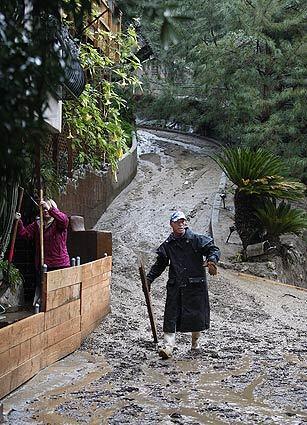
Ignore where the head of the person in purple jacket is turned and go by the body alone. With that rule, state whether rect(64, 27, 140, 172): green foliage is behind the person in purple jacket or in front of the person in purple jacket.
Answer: behind

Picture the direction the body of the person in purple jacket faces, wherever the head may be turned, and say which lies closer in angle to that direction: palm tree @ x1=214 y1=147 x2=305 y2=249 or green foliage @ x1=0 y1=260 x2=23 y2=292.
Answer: the green foliage

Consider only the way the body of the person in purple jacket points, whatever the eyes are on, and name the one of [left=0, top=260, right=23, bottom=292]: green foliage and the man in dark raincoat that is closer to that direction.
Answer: the green foliage

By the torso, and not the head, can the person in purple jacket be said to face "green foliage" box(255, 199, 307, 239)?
no

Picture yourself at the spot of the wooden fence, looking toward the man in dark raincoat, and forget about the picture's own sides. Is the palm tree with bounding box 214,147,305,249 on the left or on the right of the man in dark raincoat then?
left

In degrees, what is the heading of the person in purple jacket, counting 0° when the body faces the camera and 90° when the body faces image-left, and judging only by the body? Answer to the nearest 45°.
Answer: approximately 45°

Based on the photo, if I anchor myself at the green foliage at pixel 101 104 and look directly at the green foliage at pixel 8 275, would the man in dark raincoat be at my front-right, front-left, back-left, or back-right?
front-left

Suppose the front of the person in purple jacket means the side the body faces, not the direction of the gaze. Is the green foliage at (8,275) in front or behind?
in front

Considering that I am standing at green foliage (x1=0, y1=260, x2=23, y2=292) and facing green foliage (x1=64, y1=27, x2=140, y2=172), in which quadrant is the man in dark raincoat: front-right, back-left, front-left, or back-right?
front-right

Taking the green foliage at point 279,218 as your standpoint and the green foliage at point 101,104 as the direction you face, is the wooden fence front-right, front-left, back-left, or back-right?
front-left

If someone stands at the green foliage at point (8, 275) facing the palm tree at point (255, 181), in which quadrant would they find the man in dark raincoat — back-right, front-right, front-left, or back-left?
front-right

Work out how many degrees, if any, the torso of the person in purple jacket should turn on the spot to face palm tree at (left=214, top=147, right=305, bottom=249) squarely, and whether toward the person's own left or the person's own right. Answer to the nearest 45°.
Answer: approximately 180°

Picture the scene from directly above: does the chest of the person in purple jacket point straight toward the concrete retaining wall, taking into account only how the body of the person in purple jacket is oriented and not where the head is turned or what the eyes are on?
no
